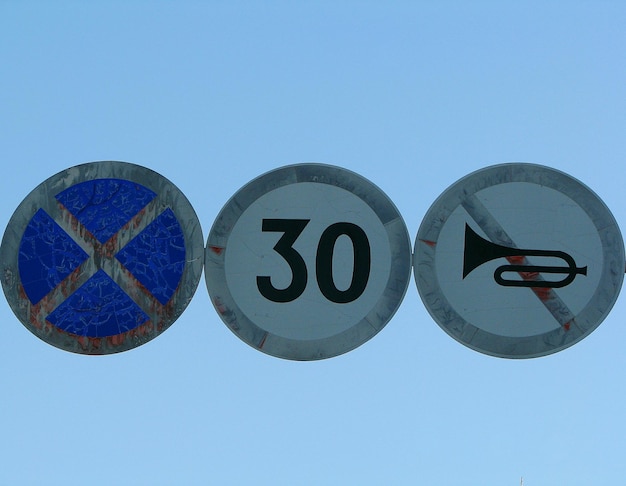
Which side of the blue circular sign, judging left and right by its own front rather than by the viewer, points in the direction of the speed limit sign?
left

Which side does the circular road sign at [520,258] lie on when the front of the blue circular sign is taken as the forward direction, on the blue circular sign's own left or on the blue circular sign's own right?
on the blue circular sign's own left

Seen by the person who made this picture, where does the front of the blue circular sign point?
facing the viewer

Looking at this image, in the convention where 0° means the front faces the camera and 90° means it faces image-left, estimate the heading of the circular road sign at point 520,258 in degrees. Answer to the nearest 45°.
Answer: approximately 0°

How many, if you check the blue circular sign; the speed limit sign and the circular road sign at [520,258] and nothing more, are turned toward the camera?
3

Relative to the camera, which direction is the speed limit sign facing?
toward the camera

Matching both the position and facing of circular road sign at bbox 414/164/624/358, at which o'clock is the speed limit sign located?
The speed limit sign is roughly at 3 o'clock from the circular road sign.

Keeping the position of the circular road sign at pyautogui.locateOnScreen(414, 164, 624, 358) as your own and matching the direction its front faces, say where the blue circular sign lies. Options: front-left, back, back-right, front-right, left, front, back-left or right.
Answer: right

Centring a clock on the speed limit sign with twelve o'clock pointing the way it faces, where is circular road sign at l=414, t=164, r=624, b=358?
The circular road sign is roughly at 9 o'clock from the speed limit sign.
